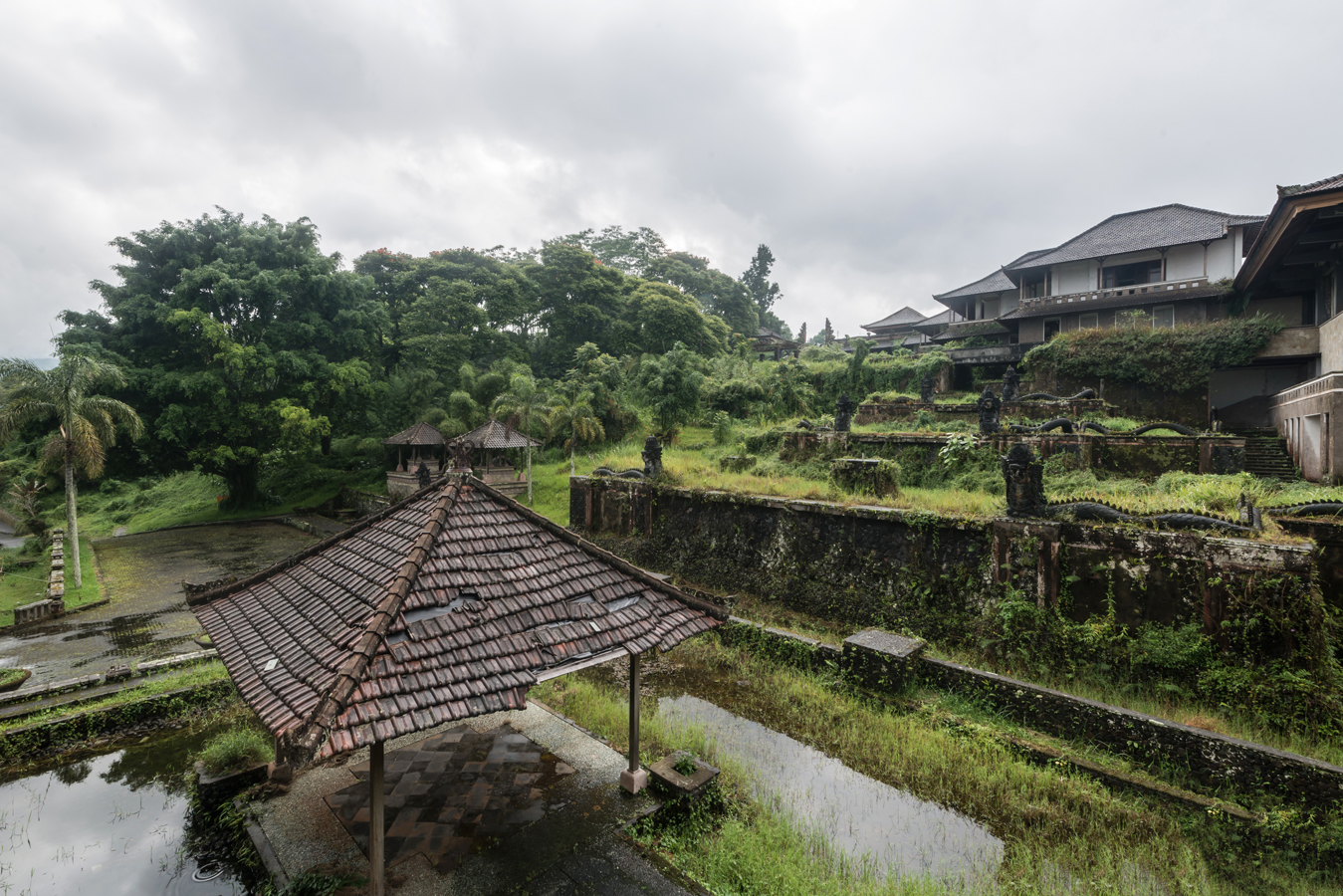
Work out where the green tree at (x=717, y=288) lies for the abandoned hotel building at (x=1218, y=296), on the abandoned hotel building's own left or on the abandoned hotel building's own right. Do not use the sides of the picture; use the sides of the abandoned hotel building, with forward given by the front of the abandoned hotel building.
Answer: on the abandoned hotel building's own right

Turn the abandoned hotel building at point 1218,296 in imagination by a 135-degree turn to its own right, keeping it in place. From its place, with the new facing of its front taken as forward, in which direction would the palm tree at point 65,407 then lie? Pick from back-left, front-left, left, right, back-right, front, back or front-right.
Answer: back-left

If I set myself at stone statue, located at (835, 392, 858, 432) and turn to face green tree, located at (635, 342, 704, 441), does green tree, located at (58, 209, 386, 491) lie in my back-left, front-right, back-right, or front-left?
front-left

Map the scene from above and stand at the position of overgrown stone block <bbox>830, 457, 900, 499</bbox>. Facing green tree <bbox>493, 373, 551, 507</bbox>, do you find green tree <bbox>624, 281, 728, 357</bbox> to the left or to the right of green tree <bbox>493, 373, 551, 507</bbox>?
right

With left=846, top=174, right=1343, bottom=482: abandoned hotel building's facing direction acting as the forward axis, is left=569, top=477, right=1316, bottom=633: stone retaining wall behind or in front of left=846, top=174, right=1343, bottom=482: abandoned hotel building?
in front

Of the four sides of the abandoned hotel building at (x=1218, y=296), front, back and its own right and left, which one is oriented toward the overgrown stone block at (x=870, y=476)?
front

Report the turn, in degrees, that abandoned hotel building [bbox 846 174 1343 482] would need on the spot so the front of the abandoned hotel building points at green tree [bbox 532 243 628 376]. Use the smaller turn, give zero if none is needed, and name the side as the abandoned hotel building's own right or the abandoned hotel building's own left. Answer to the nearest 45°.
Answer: approximately 45° to the abandoned hotel building's own right

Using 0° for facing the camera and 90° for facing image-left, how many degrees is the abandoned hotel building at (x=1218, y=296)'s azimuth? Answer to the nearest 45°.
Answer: approximately 45°

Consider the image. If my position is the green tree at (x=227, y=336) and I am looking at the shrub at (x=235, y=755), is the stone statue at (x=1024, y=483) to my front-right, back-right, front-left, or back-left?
front-left

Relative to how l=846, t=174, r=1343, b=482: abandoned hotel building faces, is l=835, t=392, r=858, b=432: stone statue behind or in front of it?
in front

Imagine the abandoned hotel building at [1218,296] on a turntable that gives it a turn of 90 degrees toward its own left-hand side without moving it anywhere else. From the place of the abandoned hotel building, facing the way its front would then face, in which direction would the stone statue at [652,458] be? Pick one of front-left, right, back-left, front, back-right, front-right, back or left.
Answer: right

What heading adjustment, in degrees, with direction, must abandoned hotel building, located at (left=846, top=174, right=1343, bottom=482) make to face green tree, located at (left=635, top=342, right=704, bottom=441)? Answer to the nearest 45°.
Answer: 0° — it already faces it

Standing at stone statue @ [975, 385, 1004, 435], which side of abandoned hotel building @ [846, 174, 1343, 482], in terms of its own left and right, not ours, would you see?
front

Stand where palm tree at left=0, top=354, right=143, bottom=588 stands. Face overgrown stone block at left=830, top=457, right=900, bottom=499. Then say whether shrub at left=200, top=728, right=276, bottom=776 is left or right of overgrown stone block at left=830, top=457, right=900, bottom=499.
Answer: right

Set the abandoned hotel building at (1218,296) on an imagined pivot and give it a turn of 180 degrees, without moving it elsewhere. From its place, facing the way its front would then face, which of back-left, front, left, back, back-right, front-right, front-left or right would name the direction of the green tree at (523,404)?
back

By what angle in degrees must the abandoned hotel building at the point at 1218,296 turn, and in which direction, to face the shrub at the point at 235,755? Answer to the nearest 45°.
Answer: approximately 45° to its left

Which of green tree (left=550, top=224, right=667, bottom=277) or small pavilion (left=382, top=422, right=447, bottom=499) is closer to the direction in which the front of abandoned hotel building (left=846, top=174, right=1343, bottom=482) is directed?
the small pavilion

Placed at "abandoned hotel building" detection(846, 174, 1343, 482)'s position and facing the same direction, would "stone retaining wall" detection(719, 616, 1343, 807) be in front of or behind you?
in front

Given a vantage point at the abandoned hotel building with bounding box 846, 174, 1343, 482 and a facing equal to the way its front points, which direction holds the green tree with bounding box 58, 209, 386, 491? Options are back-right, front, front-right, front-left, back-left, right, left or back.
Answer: front
